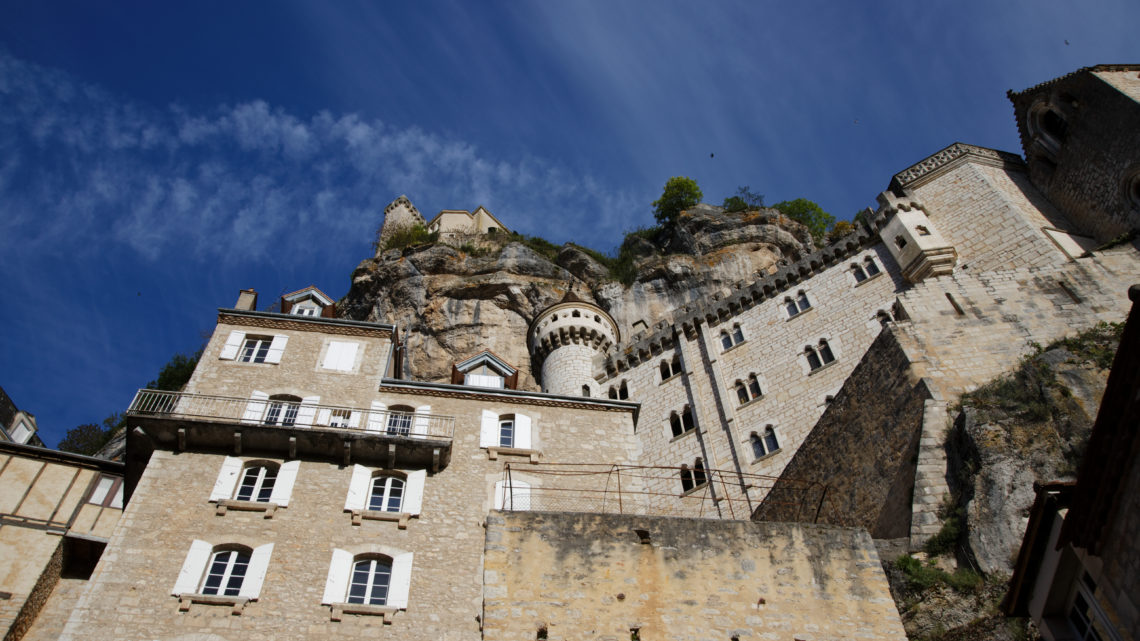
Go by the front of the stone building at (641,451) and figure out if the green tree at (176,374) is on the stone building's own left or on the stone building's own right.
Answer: on the stone building's own right

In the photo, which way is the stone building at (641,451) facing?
toward the camera
